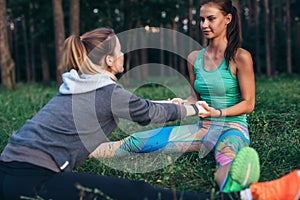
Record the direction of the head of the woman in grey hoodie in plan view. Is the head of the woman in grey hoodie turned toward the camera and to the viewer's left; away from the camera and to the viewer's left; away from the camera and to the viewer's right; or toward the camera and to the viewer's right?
away from the camera and to the viewer's right

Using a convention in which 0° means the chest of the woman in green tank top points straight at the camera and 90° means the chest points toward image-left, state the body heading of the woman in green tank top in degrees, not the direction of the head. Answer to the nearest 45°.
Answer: approximately 45°

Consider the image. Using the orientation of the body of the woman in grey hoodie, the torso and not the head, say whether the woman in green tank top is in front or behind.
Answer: in front

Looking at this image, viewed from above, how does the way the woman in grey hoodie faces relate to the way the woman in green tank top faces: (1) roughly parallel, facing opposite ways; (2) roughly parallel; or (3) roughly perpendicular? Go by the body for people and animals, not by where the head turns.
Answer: roughly parallel, facing opposite ways

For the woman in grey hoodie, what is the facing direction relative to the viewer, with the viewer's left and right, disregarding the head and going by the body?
facing away from the viewer and to the right of the viewer

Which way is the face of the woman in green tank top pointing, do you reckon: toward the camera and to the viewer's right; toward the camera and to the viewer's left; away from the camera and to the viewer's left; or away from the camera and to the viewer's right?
toward the camera and to the viewer's left

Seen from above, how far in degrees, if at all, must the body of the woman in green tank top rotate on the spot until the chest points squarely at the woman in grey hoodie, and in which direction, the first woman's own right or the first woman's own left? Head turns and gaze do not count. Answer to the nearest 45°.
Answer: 0° — they already face them
